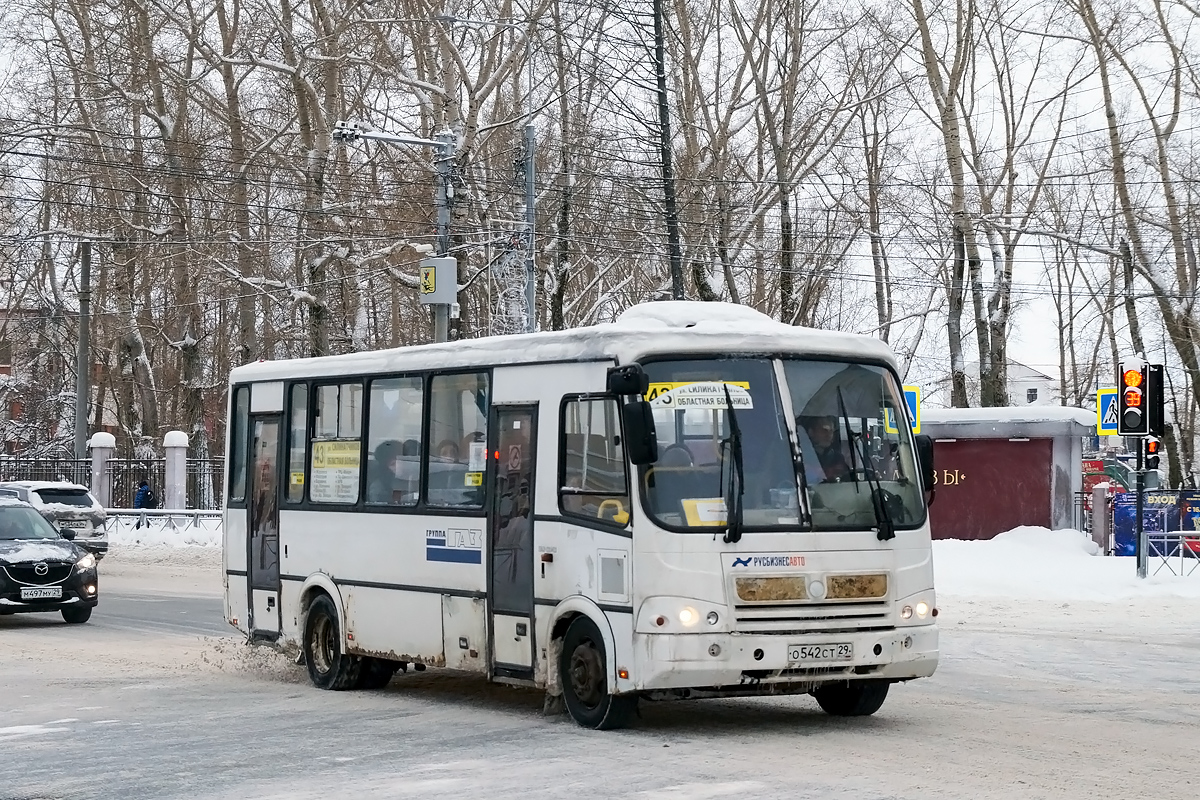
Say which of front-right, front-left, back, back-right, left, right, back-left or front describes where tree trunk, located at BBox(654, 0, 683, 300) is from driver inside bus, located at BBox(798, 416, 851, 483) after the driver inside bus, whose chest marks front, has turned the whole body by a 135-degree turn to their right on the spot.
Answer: right

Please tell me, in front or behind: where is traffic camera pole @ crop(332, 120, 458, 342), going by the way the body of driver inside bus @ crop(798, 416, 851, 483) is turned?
behind

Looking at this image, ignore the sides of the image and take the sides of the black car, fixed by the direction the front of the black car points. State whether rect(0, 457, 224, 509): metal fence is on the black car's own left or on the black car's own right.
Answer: on the black car's own left

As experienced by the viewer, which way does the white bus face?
facing the viewer and to the right of the viewer

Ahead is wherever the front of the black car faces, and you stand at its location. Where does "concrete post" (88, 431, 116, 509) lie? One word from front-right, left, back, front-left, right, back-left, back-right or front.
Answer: back-left

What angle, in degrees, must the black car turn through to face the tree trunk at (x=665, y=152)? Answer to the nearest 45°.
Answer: approximately 90° to its left

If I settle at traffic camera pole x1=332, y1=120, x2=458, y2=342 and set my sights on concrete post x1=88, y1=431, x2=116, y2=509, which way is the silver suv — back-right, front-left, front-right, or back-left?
front-left

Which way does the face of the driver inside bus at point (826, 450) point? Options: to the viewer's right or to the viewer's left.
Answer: to the viewer's right

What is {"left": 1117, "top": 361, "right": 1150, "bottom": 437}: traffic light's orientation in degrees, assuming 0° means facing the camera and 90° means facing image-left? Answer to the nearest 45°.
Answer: approximately 0°

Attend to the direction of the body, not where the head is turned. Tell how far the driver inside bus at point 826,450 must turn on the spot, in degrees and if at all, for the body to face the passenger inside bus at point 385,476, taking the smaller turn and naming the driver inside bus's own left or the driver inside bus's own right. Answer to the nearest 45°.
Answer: approximately 180°
